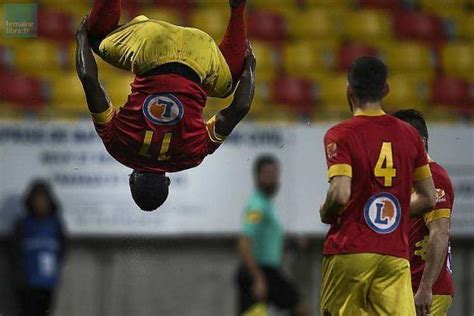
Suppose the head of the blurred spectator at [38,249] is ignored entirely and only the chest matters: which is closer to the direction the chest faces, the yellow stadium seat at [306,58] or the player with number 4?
the player with number 4

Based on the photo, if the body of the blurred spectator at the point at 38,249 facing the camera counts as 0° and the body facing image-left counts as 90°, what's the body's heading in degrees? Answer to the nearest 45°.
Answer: approximately 0°

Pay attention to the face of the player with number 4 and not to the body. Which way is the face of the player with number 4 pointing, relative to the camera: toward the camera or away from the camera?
away from the camera

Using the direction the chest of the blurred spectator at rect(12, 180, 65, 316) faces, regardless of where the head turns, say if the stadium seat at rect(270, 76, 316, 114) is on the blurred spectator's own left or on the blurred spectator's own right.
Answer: on the blurred spectator's own left

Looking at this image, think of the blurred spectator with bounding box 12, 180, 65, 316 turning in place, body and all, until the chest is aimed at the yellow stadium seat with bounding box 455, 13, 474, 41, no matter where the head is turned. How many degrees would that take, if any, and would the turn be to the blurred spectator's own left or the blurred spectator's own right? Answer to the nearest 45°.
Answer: approximately 90° to the blurred spectator's own left

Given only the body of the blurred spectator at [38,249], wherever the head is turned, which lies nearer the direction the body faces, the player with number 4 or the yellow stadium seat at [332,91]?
the player with number 4

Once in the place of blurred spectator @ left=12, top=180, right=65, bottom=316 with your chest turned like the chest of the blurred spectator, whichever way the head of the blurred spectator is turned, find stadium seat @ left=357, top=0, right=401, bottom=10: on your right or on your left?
on your left
